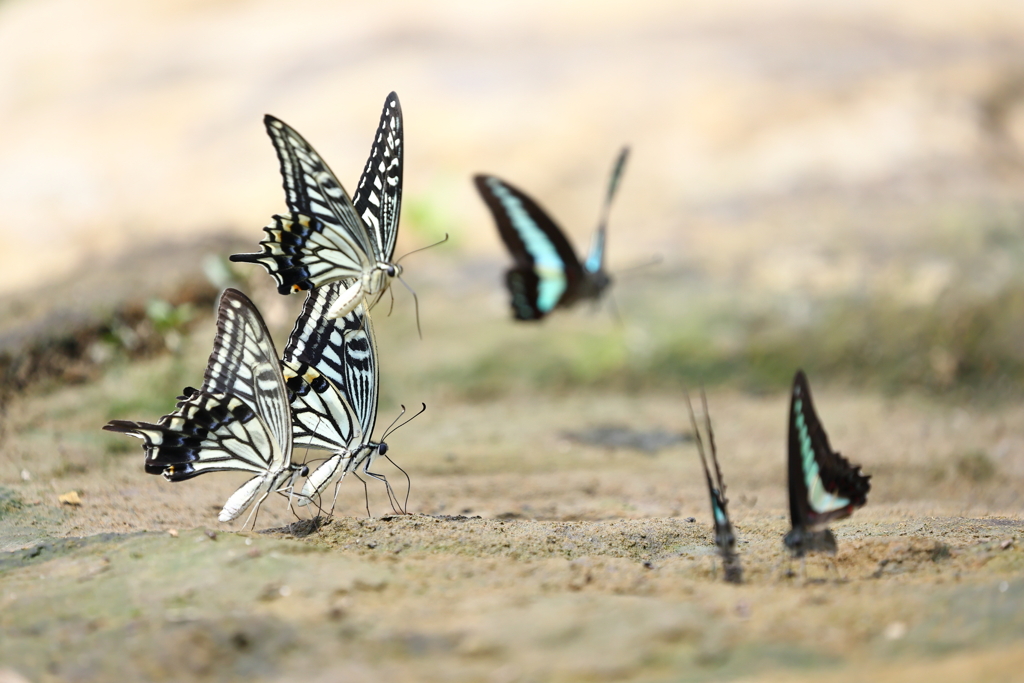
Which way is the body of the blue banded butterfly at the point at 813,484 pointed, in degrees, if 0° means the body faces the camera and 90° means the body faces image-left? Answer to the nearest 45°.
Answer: approximately 90°

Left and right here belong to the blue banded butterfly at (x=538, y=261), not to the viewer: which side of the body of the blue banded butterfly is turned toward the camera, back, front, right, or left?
right

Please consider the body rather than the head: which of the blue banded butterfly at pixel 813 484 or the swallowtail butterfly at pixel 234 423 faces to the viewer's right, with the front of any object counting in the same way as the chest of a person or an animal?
the swallowtail butterfly

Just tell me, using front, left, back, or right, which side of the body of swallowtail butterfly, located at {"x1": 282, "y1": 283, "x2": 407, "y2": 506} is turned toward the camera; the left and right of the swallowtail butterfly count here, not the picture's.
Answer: right

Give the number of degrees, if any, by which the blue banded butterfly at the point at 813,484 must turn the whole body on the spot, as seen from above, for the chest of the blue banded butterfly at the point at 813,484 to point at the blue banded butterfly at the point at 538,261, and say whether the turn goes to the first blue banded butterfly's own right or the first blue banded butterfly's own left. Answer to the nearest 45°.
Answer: approximately 45° to the first blue banded butterfly's own right

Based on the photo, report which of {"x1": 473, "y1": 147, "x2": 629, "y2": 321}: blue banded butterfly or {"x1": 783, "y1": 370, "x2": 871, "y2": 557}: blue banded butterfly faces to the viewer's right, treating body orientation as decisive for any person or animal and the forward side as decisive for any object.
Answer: {"x1": 473, "y1": 147, "x2": 629, "y2": 321}: blue banded butterfly

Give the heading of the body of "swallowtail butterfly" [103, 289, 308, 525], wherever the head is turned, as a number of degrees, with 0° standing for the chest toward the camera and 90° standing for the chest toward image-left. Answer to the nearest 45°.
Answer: approximately 270°

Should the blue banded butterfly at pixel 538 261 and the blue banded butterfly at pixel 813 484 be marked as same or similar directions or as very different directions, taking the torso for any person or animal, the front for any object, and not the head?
very different directions

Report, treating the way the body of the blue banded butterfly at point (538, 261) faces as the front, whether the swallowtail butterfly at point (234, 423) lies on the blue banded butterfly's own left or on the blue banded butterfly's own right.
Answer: on the blue banded butterfly's own right

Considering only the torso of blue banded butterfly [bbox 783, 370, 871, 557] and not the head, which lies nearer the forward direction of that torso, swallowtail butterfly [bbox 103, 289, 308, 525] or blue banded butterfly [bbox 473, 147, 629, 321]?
the swallowtail butterfly
